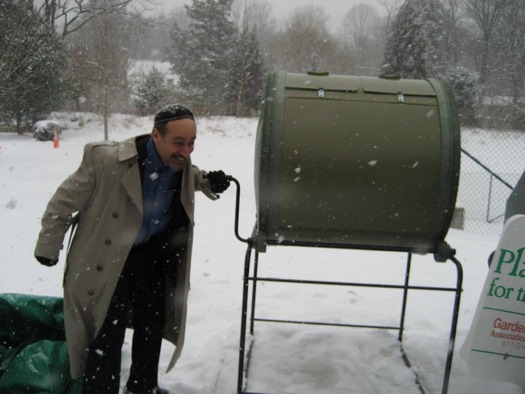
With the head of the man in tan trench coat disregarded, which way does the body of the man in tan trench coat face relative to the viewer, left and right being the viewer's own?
facing the viewer and to the right of the viewer

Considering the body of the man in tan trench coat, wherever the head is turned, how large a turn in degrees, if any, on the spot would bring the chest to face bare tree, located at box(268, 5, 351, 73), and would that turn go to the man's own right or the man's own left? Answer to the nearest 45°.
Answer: approximately 135° to the man's own left

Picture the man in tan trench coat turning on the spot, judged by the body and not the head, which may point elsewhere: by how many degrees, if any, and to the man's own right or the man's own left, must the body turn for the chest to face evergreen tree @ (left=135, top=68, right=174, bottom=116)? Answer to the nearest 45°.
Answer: approximately 135° to the man's own left

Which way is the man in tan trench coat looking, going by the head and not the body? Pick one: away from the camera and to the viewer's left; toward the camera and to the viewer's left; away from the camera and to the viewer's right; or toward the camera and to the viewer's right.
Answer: toward the camera and to the viewer's right

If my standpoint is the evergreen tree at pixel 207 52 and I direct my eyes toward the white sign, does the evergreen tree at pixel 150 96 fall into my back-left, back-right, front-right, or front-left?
front-right

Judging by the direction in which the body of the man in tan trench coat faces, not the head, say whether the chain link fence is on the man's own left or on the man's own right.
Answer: on the man's own left

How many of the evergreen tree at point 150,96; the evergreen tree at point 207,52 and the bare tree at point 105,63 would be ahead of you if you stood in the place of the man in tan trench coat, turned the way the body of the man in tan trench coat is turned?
0
